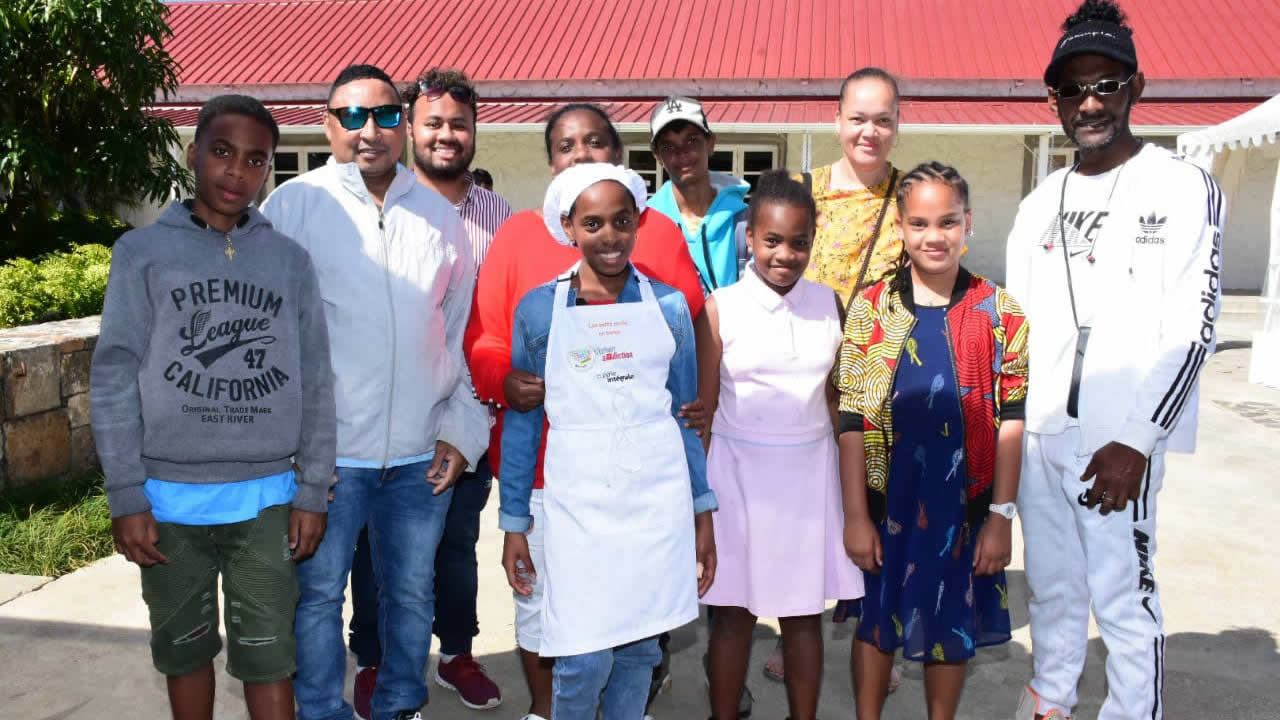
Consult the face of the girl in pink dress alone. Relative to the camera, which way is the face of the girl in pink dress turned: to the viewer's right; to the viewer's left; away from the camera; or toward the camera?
toward the camera

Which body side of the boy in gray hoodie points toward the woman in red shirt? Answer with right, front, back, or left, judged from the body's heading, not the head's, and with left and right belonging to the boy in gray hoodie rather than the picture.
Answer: left

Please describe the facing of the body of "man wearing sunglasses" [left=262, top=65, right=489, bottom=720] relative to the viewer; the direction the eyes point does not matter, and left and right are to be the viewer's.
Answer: facing the viewer

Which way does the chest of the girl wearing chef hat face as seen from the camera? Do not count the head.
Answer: toward the camera

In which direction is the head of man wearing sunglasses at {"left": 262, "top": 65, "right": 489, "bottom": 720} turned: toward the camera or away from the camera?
toward the camera

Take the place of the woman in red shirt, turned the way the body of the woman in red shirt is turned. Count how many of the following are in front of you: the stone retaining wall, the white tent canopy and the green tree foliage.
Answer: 0

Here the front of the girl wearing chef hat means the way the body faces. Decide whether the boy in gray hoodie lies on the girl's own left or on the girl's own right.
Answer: on the girl's own right

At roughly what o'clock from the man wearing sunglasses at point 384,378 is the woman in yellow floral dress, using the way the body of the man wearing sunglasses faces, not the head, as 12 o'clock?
The woman in yellow floral dress is roughly at 9 o'clock from the man wearing sunglasses.

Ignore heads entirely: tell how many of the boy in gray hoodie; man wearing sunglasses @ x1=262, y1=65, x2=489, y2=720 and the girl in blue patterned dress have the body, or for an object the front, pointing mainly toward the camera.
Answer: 3

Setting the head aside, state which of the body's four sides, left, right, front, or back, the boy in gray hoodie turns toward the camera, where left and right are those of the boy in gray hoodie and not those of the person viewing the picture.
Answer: front

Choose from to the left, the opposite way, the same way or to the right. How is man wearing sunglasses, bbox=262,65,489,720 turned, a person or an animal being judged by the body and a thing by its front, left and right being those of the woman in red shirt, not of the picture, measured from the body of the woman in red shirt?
the same way

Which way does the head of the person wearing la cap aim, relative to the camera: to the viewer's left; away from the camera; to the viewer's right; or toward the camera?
toward the camera

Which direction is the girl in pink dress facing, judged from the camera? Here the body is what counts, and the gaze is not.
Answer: toward the camera
